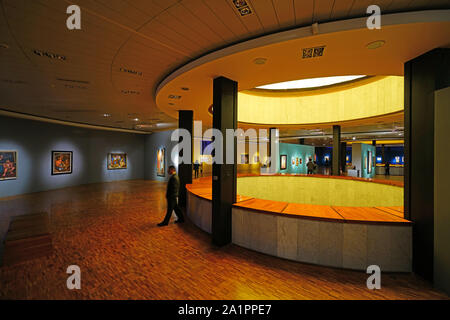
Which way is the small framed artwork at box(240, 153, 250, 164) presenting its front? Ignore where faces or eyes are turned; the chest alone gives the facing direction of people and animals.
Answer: toward the camera

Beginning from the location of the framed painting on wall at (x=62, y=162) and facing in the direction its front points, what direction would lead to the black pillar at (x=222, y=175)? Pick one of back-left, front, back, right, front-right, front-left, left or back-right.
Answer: front-right

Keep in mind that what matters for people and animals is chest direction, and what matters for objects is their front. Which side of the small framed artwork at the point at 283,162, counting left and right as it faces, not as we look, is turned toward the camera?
front

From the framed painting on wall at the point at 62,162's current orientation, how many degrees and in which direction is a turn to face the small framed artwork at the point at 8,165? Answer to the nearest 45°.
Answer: approximately 90° to its right

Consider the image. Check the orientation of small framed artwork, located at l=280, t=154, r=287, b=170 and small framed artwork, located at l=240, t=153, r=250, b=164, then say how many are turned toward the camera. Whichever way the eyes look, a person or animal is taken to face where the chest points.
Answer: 2

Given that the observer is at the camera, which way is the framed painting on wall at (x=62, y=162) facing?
facing the viewer and to the right of the viewer

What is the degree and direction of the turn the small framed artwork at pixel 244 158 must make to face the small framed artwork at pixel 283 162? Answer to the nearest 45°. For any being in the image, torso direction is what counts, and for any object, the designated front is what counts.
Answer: approximately 45° to its left

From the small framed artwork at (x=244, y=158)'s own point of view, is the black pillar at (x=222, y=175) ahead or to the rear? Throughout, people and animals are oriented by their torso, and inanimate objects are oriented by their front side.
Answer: ahead

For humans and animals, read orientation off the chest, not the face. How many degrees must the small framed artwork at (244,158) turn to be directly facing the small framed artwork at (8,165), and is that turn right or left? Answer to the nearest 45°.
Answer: approximately 45° to its right

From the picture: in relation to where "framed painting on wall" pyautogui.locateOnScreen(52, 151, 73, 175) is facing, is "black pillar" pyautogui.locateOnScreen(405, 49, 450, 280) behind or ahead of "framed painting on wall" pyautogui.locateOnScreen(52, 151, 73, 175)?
ahead

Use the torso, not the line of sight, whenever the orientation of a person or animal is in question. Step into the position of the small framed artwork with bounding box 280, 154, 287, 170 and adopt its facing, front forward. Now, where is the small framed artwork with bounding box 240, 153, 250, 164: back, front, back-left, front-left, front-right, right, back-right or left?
back-right

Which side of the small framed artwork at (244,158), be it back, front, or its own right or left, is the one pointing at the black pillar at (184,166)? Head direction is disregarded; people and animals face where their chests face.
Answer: front

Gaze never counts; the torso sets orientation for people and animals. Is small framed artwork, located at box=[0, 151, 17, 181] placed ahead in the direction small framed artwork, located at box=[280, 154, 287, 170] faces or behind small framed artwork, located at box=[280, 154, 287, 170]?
ahead

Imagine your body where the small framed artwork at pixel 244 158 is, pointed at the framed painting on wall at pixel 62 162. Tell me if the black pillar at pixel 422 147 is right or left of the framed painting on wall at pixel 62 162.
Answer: left
